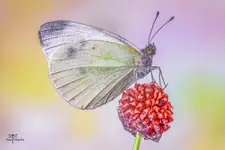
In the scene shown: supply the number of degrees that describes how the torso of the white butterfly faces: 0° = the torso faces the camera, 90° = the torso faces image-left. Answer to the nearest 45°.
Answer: approximately 270°
